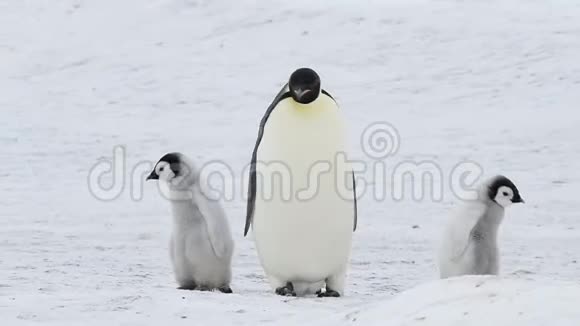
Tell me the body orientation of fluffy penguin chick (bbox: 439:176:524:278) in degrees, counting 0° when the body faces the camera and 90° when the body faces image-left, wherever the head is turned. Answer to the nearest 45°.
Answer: approximately 270°

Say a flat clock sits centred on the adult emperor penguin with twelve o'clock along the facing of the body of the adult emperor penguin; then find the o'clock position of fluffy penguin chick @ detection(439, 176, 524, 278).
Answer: The fluffy penguin chick is roughly at 9 o'clock from the adult emperor penguin.

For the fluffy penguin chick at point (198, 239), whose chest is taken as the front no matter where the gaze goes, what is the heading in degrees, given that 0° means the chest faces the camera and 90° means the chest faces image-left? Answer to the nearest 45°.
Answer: approximately 45°

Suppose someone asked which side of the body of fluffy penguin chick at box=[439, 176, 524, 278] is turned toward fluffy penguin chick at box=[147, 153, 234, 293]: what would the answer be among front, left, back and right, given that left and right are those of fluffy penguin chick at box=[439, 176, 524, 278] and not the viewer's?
back

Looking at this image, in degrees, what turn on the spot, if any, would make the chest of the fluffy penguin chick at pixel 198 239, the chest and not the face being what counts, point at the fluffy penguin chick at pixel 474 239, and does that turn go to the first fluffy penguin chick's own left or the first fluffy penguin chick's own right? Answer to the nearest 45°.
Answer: approximately 135° to the first fluffy penguin chick's own left

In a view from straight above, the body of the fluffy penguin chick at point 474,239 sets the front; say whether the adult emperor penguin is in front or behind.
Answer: behind

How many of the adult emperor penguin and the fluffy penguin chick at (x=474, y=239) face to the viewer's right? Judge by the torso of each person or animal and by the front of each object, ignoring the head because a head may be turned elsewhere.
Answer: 1

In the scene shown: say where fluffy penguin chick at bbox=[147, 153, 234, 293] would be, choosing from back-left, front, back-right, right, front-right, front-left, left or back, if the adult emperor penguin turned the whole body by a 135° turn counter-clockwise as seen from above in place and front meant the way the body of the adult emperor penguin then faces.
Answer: back-left

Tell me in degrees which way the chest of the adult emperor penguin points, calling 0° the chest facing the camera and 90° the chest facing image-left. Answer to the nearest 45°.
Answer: approximately 0°

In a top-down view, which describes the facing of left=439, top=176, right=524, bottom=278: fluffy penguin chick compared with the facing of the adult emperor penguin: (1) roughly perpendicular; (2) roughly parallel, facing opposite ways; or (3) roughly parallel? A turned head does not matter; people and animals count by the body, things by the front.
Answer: roughly perpendicular
